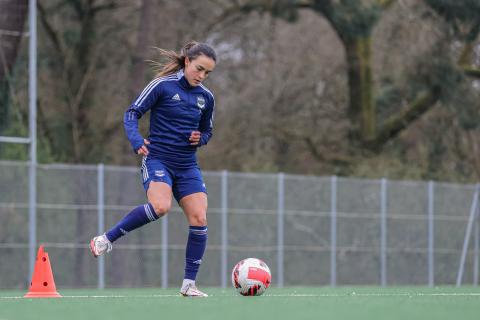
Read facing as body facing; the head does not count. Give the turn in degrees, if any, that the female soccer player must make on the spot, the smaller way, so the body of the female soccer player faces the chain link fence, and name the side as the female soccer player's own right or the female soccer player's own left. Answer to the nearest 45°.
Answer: approximately 135° to the female soccer player's own left

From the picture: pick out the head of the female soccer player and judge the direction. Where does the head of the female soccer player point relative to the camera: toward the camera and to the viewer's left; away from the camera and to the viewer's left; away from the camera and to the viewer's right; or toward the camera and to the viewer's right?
toward the camera and to the viewer's right

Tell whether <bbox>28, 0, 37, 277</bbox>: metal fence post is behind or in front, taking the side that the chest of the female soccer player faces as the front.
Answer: behind

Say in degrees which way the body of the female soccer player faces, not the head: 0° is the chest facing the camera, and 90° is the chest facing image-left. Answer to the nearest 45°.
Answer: approximately 315°
